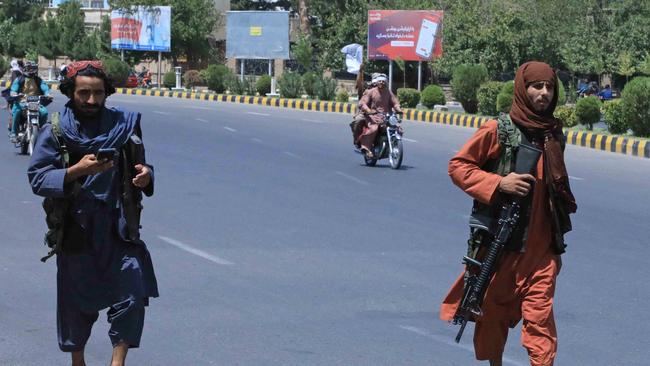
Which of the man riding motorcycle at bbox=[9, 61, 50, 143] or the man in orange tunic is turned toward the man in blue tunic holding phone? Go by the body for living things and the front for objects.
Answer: the man riding motorcycle

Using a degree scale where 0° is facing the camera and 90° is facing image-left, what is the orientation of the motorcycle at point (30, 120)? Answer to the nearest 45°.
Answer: approximately 0°

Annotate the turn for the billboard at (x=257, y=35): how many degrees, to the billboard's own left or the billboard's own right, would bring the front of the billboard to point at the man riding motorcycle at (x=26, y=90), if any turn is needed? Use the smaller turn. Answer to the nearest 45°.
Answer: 0° — it already faces them

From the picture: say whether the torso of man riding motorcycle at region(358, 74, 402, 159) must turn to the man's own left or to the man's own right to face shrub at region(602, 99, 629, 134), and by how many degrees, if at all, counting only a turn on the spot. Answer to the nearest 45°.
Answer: approximately 90° to the man's own left

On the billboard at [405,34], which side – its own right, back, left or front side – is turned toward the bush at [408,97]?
front

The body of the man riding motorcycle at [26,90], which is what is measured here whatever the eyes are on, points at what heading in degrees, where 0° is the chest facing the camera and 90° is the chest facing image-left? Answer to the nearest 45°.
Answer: approximately 0°
